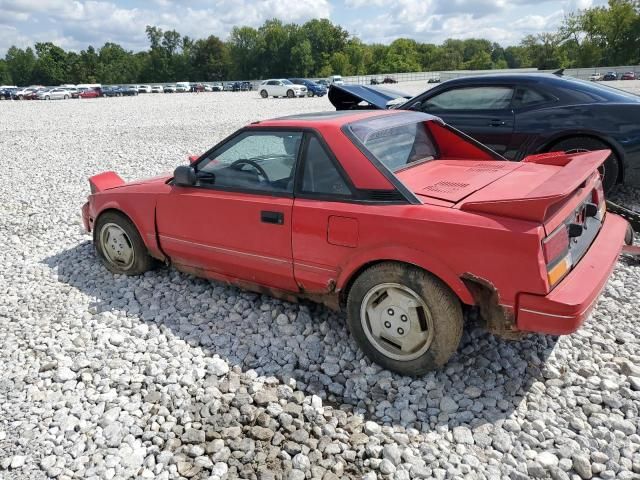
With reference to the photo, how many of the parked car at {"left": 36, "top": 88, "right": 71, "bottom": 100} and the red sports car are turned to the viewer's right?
0

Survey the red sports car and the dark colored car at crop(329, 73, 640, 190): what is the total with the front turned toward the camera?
0

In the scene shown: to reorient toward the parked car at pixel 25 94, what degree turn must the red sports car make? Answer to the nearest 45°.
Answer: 0° — it already faces it

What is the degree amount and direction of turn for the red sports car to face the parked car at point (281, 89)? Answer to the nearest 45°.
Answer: approximately 45° to its right

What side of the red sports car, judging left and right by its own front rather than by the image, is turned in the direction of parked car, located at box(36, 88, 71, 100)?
front

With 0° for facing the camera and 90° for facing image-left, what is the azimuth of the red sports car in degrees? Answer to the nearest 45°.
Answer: approximately 135°

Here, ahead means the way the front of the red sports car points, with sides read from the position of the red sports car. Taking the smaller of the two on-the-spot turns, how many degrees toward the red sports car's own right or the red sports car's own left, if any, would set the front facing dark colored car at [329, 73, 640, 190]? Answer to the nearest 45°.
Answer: approximately 90° to the red sports car's own right

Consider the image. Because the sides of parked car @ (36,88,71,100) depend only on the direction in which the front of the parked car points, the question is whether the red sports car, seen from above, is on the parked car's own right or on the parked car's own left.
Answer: on the parked car's own left

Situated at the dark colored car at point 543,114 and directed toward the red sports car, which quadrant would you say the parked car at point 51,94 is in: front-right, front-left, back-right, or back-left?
back-right

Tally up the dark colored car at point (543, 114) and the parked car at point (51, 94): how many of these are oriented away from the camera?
0

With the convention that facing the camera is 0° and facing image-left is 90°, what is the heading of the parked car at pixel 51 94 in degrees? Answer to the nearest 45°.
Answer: approximately 45°

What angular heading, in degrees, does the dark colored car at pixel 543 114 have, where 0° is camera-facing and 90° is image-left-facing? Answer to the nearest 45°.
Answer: approximately 90°

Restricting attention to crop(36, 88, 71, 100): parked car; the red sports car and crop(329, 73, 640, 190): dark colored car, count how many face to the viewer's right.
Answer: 0

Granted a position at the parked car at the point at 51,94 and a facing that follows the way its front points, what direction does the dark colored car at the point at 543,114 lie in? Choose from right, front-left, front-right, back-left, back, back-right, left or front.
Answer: front-left

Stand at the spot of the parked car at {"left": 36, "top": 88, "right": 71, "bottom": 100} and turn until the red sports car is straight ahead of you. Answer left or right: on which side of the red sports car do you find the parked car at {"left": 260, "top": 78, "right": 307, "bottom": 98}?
left

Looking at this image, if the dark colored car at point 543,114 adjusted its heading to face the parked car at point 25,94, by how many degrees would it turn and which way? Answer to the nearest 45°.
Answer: approximately 45° to its right
